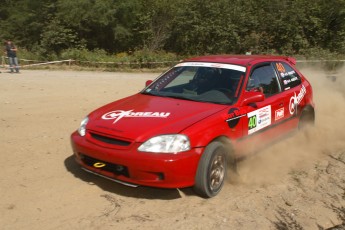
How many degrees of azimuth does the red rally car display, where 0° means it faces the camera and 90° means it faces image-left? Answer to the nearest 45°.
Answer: approximately 45°

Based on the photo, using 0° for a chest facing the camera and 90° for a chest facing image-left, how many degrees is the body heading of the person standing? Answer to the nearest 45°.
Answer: approximately 315°
